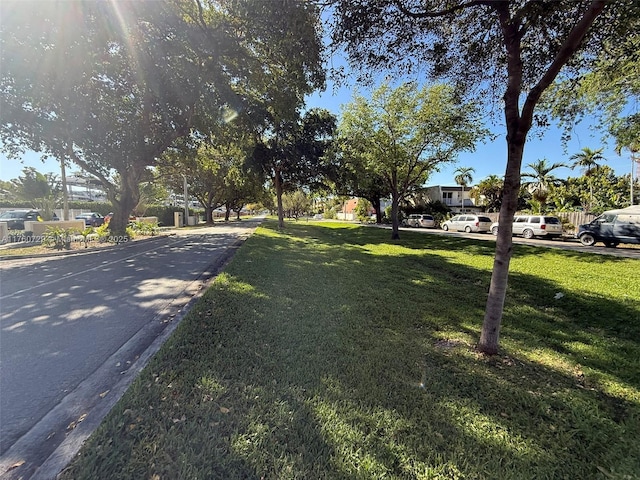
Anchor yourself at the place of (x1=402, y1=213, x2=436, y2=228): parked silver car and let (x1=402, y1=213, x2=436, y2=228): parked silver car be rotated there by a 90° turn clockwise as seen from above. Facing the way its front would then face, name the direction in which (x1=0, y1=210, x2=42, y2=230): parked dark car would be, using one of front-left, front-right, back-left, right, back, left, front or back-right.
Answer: back

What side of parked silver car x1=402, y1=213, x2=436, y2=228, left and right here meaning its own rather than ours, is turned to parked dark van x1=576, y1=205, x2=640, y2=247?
back

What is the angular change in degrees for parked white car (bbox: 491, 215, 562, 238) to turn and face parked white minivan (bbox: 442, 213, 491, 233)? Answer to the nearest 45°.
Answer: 0° — it already faces it

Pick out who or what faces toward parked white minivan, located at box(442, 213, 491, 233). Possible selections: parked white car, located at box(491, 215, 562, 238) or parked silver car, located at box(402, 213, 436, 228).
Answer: parked white car, located at box(491, 215, 562, 238)

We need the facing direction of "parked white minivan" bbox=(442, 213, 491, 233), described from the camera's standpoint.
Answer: facing away from the viewer and to the left of the viewer

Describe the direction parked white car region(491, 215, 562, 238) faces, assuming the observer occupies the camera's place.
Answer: facing away from the viewer and to the left of the viewer

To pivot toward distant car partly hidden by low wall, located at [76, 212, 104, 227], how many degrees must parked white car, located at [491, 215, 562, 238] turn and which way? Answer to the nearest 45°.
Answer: approximately 45° to its left

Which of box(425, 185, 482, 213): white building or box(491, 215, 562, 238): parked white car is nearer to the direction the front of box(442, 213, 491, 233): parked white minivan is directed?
the white building

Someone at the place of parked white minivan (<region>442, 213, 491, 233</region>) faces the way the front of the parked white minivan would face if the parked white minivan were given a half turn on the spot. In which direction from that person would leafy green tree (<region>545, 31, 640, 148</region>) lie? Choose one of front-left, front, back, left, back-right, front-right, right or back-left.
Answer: front-right

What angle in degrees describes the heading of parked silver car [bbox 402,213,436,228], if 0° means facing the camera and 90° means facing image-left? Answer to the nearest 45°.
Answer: approximately 135°
